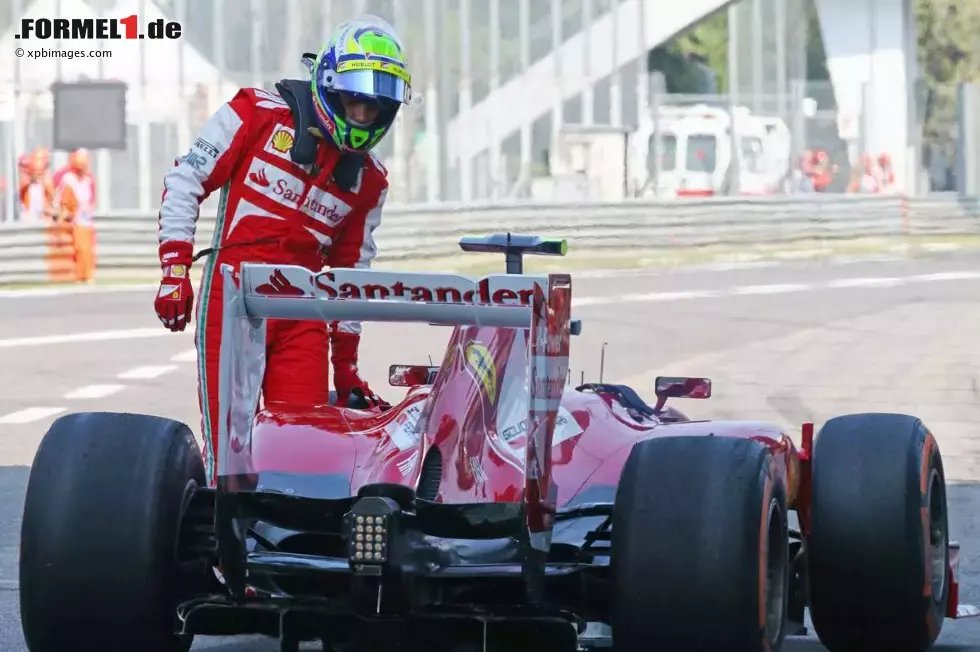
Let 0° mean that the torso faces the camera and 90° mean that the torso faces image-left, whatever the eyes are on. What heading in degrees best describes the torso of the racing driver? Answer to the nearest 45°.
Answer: approximately 315°

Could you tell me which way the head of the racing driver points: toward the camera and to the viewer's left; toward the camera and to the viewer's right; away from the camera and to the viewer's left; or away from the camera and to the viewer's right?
toward the camera and to the viewer's right

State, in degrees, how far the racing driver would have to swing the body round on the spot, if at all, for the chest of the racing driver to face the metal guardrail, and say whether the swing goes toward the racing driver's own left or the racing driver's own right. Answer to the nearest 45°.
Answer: approximately 135° to the racing driver's own left

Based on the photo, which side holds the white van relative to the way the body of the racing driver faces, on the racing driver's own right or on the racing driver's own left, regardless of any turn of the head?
on the racing driver's own left
